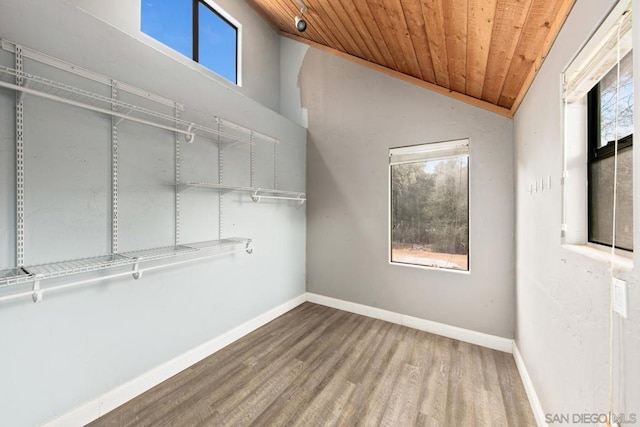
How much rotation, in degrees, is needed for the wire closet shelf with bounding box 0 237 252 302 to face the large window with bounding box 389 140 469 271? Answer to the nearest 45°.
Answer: approximately 45° to its left

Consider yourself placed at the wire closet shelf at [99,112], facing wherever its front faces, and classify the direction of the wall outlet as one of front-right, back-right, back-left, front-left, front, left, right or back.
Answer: front

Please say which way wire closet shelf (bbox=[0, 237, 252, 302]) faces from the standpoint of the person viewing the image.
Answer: facing the viewer and to the right of the viewer

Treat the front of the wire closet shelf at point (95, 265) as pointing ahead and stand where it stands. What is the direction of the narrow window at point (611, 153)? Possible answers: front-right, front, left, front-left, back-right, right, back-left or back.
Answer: front

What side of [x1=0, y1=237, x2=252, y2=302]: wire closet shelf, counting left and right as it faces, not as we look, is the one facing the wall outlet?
front
